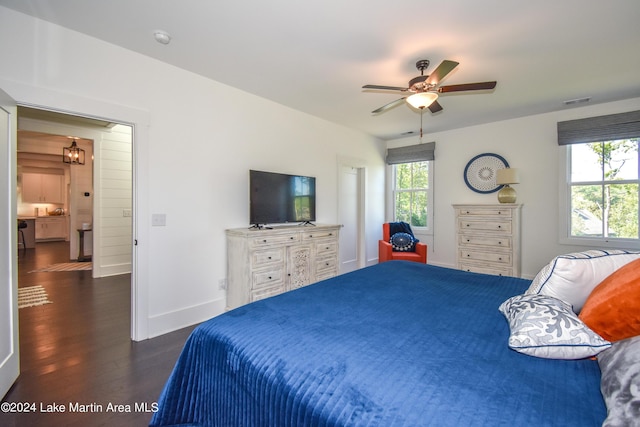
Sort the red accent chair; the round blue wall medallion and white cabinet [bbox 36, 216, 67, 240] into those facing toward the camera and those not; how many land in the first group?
3

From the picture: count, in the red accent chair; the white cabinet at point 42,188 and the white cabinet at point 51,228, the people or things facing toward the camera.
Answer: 3

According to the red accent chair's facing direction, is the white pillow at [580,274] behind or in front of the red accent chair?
in front

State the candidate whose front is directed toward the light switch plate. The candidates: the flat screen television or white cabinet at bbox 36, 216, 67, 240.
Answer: the white cabinet

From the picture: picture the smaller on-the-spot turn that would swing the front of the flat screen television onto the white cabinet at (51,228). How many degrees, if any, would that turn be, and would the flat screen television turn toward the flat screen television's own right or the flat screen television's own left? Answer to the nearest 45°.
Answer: approximately 180°

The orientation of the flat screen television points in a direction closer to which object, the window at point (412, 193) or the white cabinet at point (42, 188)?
the window

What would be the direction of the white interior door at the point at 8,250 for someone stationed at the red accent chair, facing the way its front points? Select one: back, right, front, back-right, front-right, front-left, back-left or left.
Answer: front-right

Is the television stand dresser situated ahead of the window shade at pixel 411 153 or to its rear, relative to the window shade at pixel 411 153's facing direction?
ahead

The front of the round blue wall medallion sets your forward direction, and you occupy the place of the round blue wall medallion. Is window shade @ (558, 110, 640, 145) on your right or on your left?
on your left

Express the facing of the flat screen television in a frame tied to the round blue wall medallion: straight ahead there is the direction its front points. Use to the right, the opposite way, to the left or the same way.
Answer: to the left

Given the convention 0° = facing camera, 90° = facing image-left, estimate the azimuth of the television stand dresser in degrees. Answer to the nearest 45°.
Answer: approximately 315°

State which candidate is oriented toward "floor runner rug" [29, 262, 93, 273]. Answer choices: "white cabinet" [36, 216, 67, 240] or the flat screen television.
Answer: the white cabinet

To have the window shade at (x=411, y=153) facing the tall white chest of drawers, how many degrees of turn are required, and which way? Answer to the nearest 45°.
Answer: approximately 90° to its left

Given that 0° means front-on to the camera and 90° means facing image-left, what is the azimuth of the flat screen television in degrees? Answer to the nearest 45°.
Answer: approximately 315°
